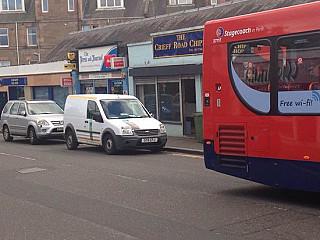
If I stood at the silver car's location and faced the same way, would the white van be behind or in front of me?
in front

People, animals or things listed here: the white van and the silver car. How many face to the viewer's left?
0

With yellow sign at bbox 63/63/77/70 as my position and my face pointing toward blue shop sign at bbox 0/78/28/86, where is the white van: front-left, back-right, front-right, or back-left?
back-left

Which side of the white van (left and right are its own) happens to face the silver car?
back

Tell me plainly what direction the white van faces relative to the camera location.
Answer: facing the viewer and to the right of the viewer

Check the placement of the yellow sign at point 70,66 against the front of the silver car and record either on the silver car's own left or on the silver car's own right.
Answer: on the silver car's own left

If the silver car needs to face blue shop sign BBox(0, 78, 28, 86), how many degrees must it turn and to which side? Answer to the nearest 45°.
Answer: approximately 135° to its left

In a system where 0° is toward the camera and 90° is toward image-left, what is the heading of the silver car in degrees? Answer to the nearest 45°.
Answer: approximately 315°

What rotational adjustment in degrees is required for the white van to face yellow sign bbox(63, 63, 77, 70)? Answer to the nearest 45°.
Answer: approximately 135° to its left

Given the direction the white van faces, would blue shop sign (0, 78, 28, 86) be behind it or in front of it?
behind

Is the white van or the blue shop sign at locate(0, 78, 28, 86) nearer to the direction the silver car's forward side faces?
the white van
